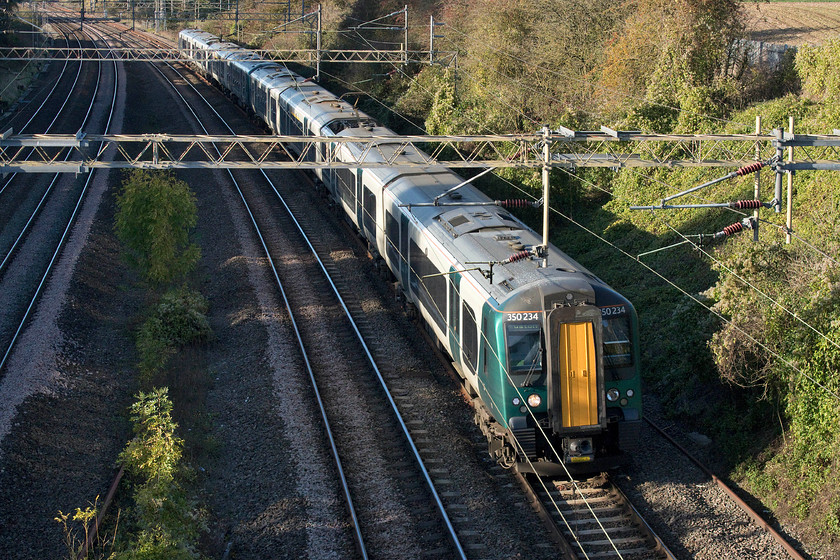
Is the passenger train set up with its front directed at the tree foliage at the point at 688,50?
no

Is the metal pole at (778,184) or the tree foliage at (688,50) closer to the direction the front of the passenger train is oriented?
the metal pole

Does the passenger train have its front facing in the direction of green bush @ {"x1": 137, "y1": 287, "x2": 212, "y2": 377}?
no

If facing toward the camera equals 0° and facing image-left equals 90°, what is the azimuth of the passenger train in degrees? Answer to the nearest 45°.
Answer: approximately 315°

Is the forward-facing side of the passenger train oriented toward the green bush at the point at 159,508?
no
